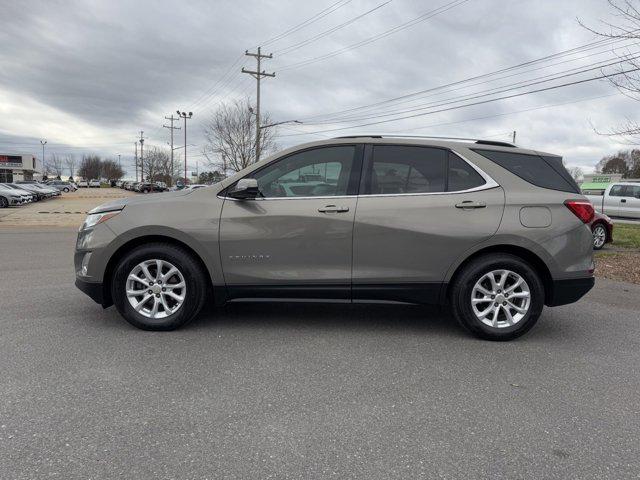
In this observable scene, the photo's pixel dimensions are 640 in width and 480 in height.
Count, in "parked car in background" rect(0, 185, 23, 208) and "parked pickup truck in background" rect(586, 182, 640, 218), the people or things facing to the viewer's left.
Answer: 0

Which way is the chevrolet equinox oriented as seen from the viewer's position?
to the viewer's left

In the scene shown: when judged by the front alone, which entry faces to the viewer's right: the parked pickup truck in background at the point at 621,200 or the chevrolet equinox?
the parked pickup truck in background

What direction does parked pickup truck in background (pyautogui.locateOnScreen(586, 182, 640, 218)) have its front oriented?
to the viewer's right

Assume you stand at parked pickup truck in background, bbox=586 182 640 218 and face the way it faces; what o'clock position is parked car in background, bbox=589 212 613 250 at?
parked car in background, bbox=589 212 613 250 is roughly at 3 o'clock from parked pickup truck in background, bbox=586 182 640 218.

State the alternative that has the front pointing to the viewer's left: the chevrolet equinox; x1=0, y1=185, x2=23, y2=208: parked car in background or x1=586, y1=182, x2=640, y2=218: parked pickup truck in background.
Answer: the chevrolet equinox

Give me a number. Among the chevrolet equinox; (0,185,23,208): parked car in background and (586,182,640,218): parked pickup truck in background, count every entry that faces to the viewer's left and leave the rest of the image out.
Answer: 1

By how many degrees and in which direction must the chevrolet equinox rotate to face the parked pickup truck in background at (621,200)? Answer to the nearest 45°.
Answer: approximately 135° to its right

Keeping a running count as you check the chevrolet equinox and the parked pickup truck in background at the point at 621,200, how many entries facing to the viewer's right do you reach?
1

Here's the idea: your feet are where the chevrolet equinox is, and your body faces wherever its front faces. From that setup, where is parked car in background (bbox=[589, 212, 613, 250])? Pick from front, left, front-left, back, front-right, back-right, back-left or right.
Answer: back-right

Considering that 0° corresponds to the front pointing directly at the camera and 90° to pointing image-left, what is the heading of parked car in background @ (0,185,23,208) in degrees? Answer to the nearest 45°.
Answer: approximately 315°
